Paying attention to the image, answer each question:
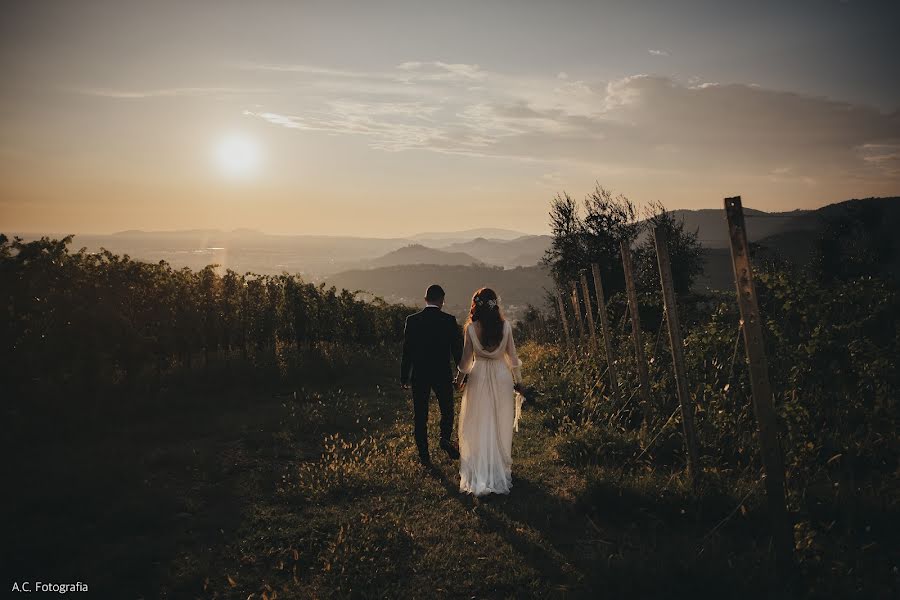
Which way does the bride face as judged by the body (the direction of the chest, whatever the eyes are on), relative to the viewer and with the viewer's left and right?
facing away from the viewer

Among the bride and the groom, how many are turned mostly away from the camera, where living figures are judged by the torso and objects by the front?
2

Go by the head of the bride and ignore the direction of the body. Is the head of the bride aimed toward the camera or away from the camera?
away from the camera

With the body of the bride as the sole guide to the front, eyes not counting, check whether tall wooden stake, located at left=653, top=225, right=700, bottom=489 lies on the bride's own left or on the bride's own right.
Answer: on the bride's own right

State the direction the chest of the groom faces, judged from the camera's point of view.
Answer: away from the camera

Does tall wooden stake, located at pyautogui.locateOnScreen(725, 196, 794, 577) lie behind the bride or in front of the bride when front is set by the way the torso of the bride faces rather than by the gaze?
behind
